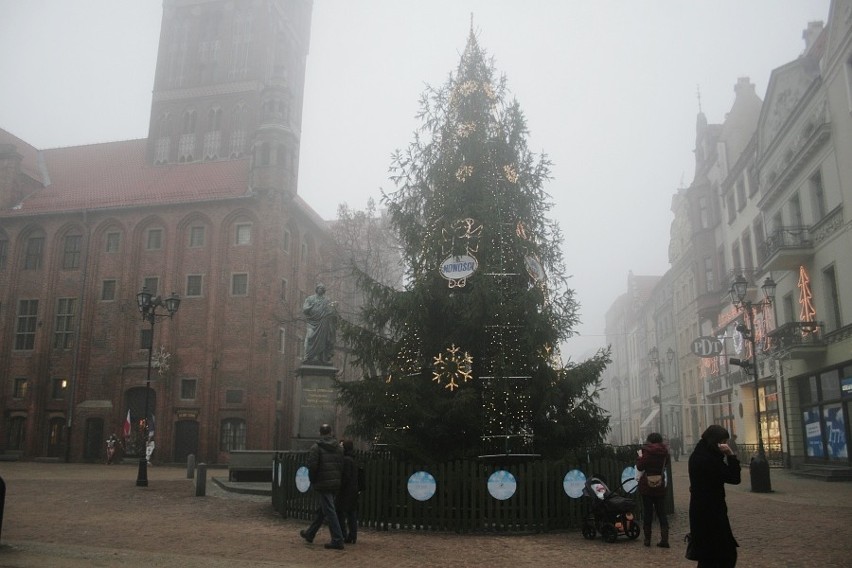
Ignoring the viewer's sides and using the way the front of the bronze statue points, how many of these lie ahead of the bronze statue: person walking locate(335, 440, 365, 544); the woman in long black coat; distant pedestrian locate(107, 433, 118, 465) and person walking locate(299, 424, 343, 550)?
3

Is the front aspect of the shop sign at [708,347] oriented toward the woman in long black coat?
yes

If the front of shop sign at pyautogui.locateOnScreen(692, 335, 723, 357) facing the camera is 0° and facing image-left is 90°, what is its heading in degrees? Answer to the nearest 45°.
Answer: approximately 0°

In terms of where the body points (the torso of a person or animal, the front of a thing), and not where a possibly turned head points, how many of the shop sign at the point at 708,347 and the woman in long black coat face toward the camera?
1

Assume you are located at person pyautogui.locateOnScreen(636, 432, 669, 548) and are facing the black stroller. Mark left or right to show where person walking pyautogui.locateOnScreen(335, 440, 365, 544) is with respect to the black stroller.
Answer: left

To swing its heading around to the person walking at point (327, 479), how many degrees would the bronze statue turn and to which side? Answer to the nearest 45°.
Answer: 0° — it already faces them

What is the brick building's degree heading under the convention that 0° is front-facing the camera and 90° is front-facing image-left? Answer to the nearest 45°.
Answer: approximately 0°
